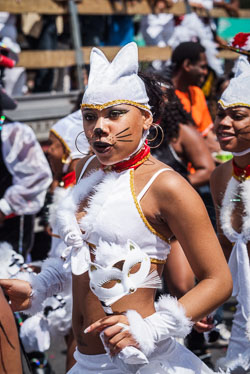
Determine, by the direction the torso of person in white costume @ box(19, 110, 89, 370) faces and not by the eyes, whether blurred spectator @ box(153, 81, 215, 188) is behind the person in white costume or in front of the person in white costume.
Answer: behind

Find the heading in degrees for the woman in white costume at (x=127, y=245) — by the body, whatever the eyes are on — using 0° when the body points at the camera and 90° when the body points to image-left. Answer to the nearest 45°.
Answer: approximately 45°

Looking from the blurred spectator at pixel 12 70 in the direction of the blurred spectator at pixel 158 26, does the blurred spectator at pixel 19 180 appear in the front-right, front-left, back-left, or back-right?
back-right

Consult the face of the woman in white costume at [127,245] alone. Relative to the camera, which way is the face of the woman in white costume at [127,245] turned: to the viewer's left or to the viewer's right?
to the viewer's left

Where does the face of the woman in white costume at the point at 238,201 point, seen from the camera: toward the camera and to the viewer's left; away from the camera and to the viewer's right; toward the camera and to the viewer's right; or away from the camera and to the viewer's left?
toward the camera and to the viewer's left

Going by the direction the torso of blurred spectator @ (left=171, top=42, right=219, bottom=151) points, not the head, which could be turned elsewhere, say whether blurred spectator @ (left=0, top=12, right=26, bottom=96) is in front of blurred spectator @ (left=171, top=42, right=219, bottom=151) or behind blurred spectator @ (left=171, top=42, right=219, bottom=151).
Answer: behind

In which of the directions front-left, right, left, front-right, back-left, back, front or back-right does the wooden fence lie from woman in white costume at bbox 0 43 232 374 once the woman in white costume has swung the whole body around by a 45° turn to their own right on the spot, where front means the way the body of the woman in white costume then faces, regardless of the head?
right
